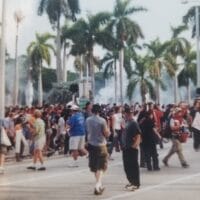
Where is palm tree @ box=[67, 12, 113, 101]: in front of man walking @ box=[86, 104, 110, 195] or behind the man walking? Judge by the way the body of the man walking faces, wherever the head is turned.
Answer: in front

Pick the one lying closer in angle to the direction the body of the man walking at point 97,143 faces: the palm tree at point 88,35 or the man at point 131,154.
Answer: the palm tree

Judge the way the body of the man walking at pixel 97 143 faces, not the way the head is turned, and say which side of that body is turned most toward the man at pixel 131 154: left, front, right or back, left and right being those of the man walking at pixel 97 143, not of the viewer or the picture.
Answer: right

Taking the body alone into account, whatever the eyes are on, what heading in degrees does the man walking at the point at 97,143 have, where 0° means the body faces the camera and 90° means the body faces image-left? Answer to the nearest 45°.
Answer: approximately 180°
